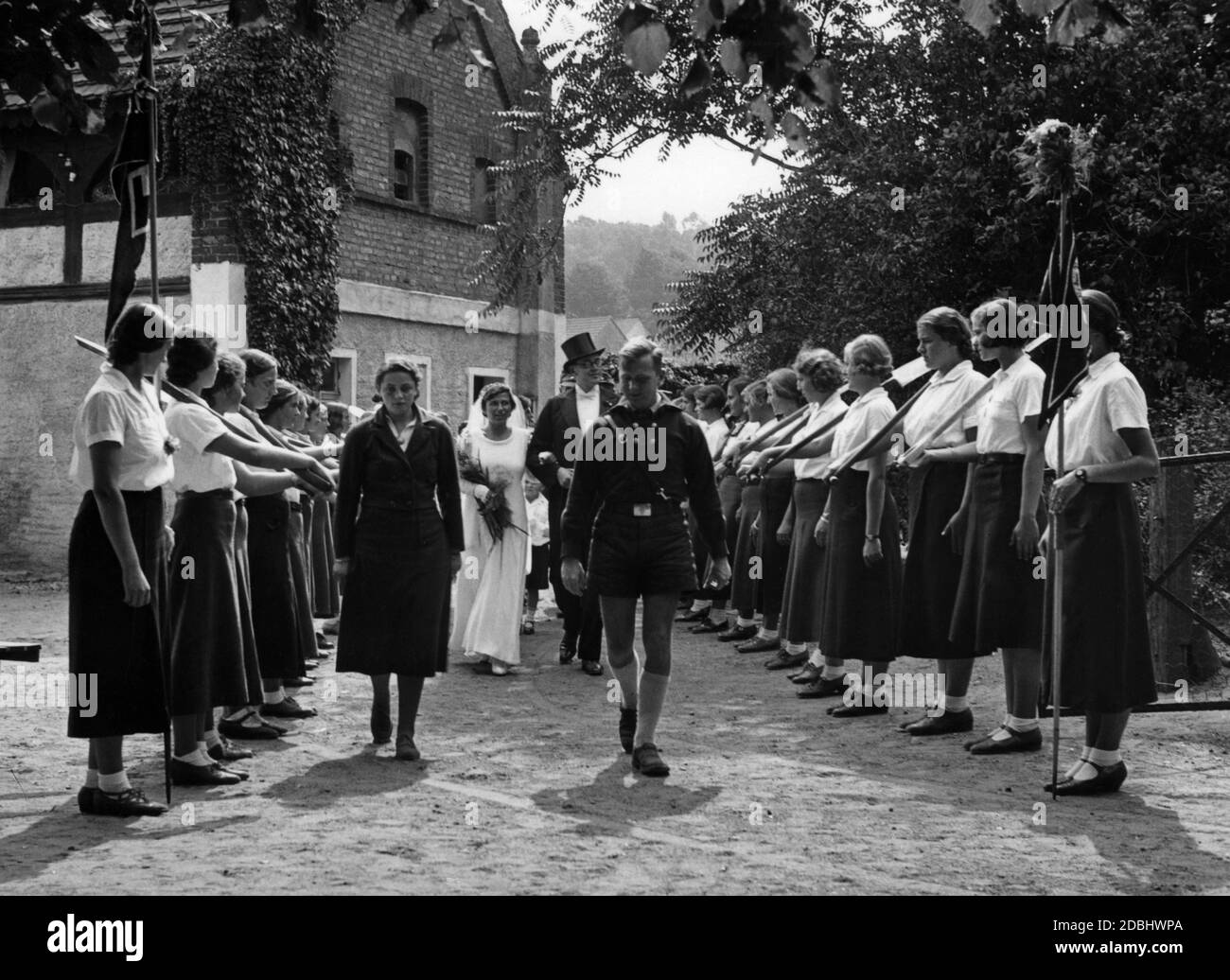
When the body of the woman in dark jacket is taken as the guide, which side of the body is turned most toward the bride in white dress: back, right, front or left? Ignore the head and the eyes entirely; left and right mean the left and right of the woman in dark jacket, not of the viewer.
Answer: back

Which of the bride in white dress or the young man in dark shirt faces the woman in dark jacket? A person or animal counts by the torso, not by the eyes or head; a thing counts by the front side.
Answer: the bride in white dress

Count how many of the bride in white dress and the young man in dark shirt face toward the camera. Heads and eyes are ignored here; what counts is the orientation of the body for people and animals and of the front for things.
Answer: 2

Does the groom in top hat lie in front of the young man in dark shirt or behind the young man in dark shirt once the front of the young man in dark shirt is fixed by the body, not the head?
behind

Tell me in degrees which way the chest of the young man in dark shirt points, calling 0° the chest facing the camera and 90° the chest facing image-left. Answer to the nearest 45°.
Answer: approximately 0°
